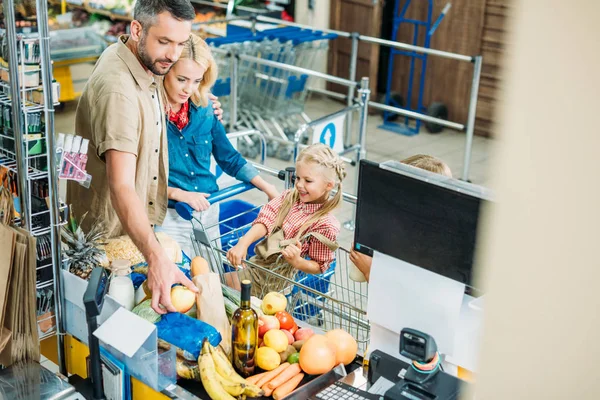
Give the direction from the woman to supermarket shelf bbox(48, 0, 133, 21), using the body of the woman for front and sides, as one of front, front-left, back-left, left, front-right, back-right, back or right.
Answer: back-right

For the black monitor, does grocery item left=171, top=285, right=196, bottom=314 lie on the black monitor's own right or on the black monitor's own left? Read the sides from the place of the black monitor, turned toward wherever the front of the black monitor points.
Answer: on the black monitor's own right

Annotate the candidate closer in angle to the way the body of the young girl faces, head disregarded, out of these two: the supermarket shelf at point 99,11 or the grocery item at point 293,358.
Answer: the grocery item

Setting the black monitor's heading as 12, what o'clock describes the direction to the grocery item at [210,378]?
The grocery item is roughly at 1 o'clock from the black monitor.

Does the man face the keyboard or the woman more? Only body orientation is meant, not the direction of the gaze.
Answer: the keyboard

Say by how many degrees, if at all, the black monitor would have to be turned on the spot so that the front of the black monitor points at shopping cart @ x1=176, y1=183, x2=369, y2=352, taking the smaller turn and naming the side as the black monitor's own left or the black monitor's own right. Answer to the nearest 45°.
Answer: approximately 90° to the black monitor's own right
